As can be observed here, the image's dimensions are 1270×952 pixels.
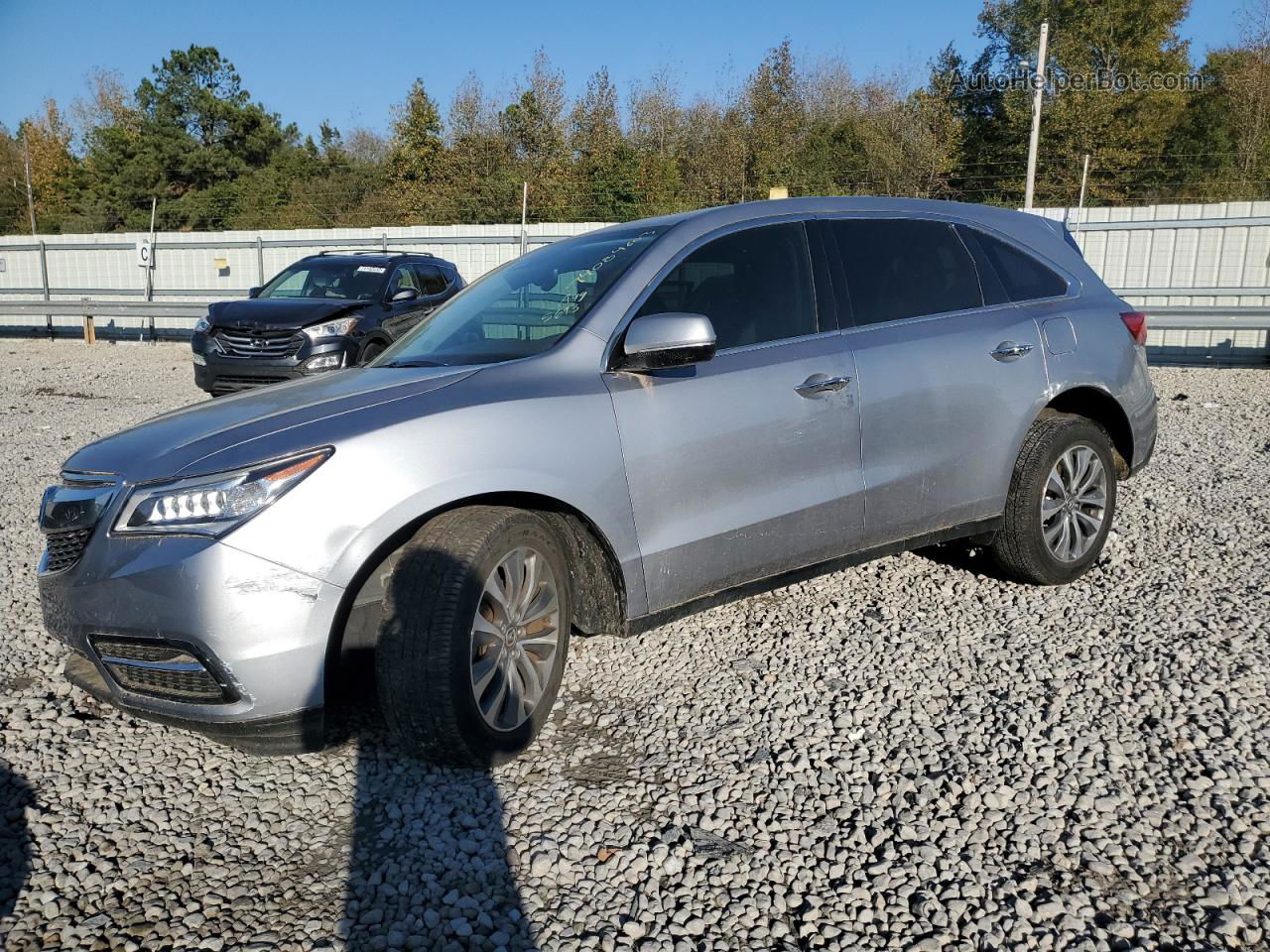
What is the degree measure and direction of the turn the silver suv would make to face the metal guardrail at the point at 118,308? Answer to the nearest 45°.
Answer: approximately 90° to its right

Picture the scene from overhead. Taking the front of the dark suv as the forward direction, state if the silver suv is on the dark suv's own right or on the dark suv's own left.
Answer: on the dark suv's own left

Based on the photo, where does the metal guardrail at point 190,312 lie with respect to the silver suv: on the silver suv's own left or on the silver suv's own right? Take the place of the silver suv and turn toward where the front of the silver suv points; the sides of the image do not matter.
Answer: on the silver suv's own right

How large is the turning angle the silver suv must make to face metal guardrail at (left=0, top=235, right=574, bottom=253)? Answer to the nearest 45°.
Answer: approximately 135° to its right

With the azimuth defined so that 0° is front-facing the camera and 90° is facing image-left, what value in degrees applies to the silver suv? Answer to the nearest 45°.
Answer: approximately 45°

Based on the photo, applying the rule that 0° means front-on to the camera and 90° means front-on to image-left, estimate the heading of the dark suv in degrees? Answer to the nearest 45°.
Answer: approximately 45°
